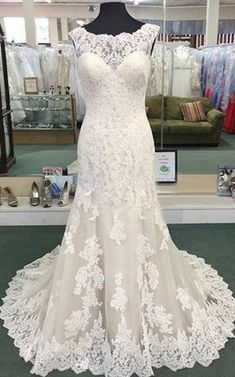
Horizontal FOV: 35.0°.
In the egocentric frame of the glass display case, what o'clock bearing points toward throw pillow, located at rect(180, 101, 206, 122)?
The throw pillow is roughly at 9 o'clock from the glass display case.

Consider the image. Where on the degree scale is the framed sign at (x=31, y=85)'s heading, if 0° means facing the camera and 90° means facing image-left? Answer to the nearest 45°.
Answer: approximately 0°

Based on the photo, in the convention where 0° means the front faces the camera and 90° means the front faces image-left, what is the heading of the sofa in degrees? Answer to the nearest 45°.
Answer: approximately 0°

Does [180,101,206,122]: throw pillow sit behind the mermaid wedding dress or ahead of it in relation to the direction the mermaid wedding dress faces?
behind

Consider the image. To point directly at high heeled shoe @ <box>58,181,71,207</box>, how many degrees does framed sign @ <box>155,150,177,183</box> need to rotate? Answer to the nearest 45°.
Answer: approximately 90° to its right
